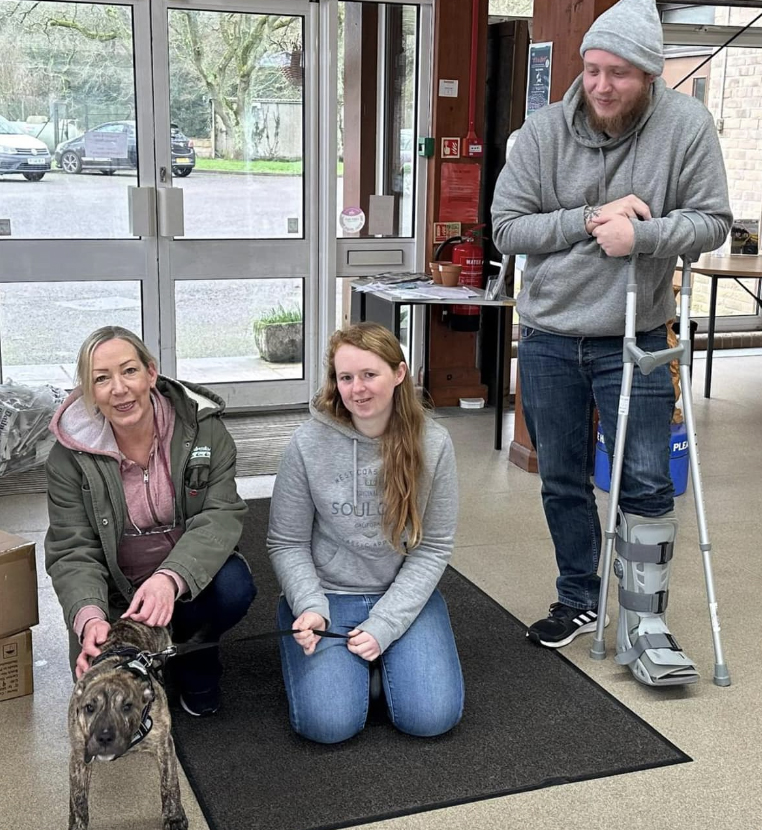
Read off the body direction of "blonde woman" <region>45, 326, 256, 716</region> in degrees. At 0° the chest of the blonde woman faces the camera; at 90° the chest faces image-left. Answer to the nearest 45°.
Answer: approximately 0°

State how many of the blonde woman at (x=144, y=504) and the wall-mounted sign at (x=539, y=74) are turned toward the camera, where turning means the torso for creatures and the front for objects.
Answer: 2

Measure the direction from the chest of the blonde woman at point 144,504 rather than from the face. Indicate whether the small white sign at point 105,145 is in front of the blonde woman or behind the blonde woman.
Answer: behind

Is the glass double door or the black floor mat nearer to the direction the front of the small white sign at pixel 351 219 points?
the black floor mat

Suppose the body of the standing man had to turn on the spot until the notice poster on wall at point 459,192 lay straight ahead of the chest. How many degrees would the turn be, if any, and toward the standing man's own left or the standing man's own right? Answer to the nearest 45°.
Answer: approximately 180°

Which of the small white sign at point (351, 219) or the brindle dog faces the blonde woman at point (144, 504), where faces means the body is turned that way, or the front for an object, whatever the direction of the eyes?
the small white sign

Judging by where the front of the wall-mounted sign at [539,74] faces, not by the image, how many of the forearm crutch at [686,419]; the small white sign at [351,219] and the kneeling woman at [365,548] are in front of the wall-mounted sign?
2

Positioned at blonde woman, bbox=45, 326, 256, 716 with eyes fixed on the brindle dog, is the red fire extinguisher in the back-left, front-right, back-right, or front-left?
back-left

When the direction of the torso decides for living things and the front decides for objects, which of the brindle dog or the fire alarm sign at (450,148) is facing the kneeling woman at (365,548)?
the fire alarm sign

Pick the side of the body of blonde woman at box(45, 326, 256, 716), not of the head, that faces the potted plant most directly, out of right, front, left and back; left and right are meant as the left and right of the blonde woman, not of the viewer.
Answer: back

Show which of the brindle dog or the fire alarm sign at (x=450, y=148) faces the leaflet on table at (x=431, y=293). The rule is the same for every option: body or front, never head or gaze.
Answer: the fire alarm sign
